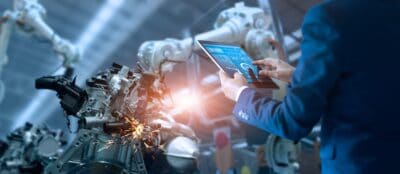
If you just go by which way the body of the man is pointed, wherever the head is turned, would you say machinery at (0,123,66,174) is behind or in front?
in front

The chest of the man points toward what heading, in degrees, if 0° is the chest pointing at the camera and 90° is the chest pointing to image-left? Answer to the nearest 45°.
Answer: approximately 135°

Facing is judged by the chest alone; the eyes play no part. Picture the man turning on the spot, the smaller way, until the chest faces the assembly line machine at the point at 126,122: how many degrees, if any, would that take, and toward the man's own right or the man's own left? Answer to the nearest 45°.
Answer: approximately 45° to the man's own left

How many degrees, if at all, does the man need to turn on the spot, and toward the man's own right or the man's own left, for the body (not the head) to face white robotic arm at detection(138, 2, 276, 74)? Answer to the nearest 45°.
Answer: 0° — they already face it
